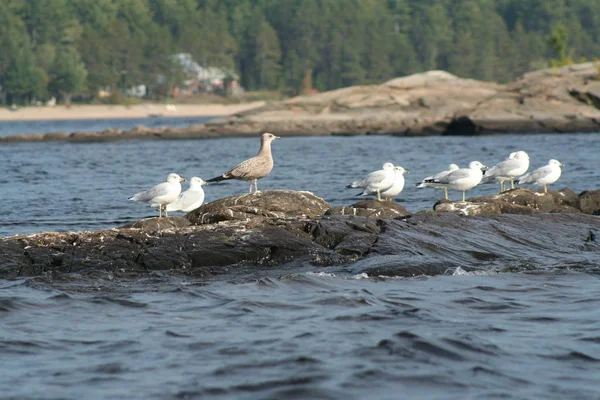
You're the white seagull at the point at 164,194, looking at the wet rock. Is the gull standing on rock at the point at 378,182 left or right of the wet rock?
left

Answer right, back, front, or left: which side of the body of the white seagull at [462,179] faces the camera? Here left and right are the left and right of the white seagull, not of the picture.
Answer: right

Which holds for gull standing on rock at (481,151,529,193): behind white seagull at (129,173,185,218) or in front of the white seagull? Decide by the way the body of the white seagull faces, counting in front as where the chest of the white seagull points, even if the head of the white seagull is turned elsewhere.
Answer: in front

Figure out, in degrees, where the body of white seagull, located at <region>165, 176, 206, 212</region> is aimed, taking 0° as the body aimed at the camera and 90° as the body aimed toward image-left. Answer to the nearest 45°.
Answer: approximately 270°

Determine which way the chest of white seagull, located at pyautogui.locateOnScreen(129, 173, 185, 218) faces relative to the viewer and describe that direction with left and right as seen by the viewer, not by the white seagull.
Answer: facing to the right of the viewer

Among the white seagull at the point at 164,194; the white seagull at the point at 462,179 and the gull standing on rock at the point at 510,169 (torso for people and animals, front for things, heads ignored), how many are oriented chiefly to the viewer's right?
3

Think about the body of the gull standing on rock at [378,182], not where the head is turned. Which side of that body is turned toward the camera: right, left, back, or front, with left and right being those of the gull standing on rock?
right

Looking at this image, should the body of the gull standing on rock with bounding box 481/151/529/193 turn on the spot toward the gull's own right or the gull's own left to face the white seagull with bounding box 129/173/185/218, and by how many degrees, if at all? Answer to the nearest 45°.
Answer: approximately 135° to the gull's own right

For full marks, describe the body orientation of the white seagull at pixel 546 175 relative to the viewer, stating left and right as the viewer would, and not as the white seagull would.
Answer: facing to the right of the viewer

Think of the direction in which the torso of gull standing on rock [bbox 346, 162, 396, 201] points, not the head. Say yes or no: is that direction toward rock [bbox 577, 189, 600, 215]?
yes

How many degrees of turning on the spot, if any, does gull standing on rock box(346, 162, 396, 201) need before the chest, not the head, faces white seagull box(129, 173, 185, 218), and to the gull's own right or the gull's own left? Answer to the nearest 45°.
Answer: approximately 135° to the gull's own right

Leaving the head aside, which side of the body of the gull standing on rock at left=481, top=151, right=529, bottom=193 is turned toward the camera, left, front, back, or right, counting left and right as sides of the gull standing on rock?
right

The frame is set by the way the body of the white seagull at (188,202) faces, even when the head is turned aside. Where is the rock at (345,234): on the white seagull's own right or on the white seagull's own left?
on the white seagull's own right
